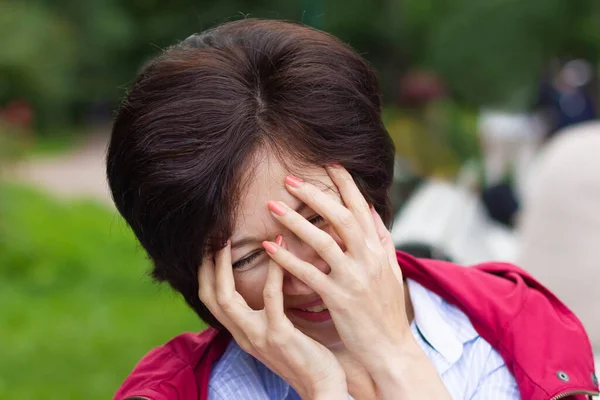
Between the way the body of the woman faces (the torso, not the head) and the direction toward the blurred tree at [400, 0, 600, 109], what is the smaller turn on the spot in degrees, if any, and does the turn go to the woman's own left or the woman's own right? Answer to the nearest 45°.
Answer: approximately 180°

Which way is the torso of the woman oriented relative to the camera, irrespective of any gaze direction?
toward the camera
